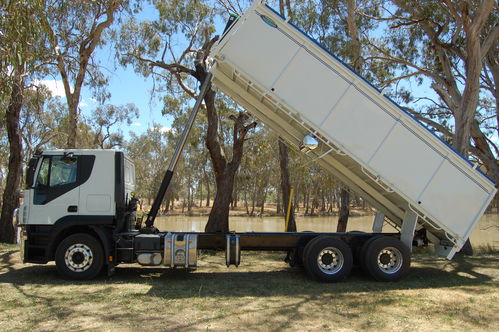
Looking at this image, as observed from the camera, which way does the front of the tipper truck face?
facing to the left of the viewer
